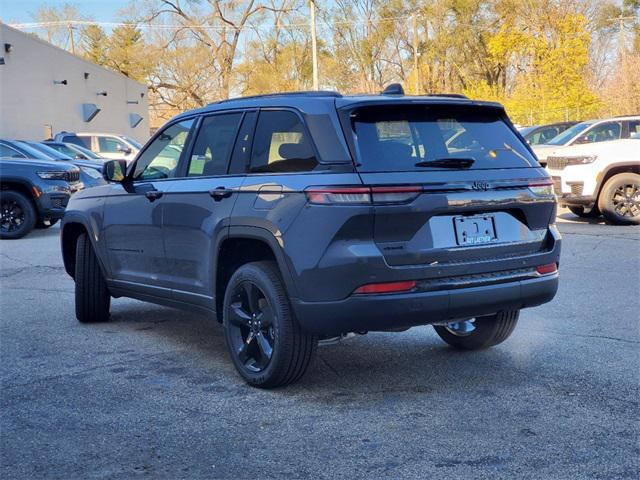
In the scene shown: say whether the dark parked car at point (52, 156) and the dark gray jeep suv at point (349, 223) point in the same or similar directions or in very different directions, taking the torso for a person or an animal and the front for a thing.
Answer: very different directions

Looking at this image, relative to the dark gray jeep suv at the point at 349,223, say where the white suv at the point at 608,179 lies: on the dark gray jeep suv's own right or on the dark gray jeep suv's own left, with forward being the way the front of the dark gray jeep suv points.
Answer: on the dark gray jeep suv's own right

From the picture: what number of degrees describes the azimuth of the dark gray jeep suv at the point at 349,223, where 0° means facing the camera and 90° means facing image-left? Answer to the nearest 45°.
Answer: approximately 135°

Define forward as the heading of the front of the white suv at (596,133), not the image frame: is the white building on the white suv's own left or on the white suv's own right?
on the white suv's own right

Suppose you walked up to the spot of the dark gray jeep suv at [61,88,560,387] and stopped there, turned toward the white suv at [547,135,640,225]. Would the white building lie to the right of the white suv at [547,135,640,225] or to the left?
left

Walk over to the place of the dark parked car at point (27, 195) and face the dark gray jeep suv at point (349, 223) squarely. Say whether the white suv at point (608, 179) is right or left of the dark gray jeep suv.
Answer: left

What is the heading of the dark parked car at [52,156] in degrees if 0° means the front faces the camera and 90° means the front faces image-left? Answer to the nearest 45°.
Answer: approximately 315°

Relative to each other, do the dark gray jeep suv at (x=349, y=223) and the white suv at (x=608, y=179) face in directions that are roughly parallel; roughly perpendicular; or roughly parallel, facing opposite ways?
roughly perpendicular

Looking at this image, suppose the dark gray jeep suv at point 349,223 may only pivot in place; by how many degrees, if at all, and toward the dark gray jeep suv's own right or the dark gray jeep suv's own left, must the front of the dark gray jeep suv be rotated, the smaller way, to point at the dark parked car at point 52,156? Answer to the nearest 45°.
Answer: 0° — it already faces it
